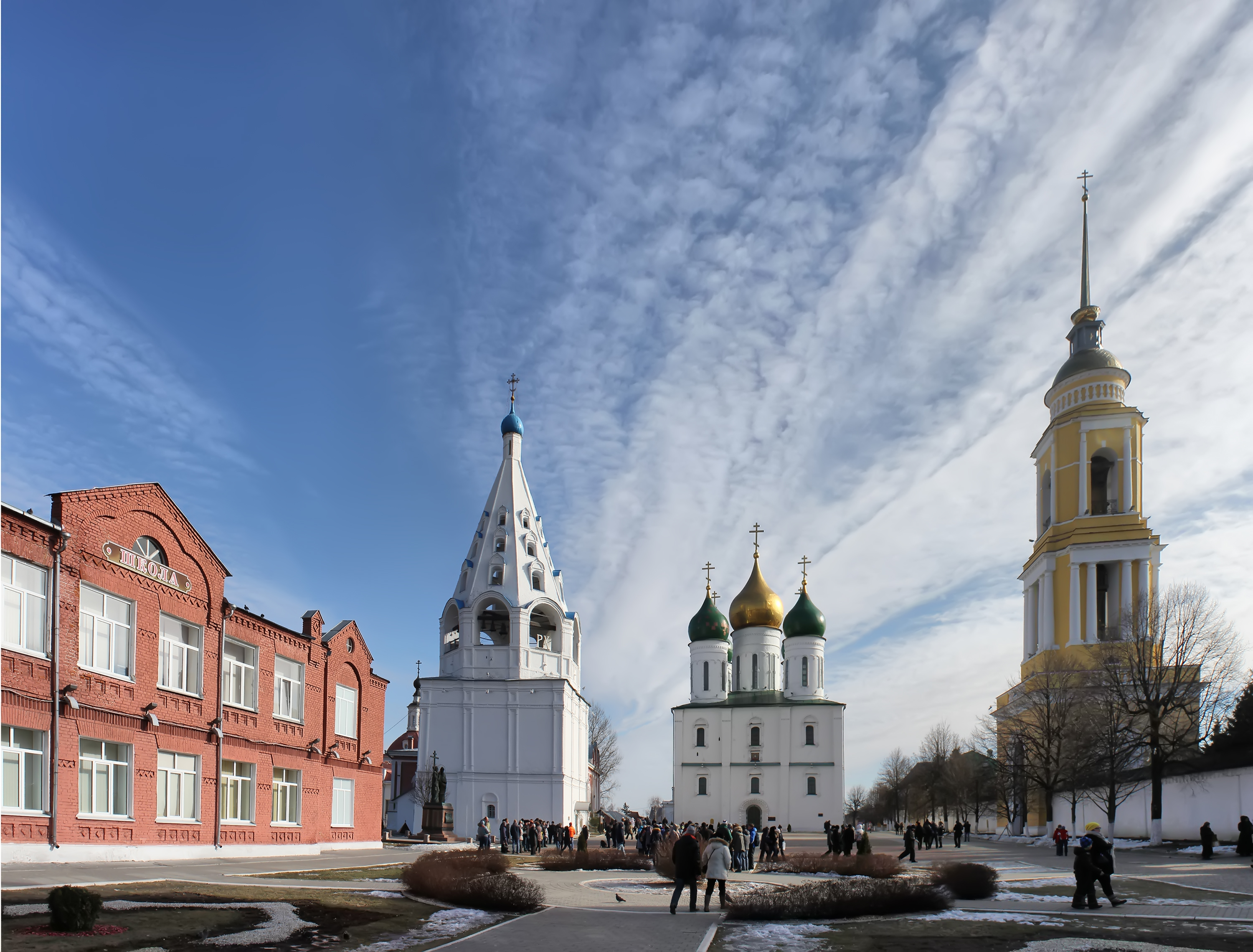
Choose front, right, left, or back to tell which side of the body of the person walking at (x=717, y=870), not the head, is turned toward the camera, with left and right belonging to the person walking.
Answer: back

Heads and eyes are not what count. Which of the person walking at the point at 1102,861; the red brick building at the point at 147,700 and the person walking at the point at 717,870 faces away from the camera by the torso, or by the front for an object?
the person walking at the point at 717,870

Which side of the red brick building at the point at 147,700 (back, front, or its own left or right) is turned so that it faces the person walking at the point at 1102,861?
front

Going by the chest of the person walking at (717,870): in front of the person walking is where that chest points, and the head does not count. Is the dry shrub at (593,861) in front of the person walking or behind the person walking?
in front

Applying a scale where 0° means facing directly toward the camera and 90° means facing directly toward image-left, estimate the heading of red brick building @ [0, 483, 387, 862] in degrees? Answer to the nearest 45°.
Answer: approximately 315°

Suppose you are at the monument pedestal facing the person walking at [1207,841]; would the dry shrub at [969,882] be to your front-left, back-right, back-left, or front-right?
front-right
